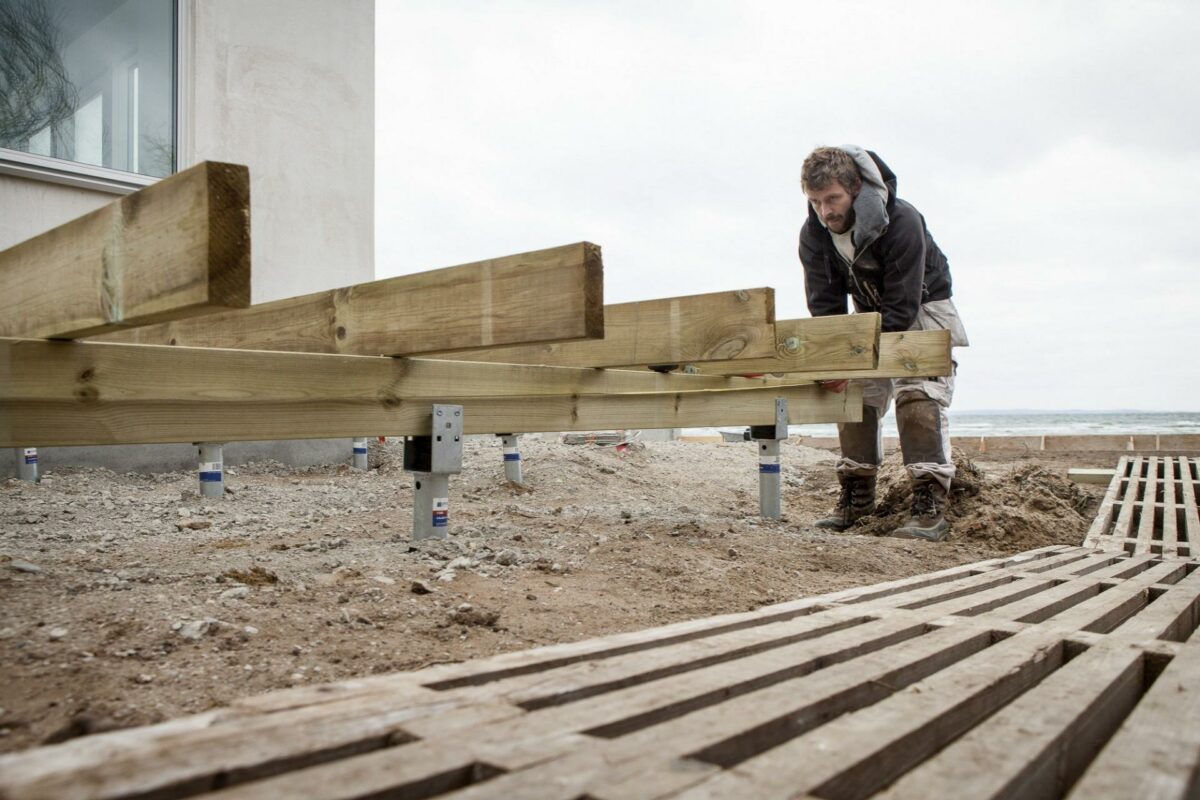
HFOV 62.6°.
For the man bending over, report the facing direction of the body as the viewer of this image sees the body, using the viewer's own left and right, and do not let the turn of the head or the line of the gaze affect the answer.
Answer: facing the viewer and to the left of the viewer

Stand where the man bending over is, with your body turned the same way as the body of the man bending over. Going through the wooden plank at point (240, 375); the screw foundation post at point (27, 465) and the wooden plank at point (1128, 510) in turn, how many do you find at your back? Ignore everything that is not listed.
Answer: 1

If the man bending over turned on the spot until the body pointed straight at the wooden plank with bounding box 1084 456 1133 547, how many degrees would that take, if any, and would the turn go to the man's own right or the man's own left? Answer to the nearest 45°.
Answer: approximately 180°

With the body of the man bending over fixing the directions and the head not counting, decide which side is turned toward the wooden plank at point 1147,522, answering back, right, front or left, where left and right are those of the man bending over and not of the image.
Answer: back

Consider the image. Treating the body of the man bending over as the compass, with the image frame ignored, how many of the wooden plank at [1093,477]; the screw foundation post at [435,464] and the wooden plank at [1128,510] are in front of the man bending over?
1

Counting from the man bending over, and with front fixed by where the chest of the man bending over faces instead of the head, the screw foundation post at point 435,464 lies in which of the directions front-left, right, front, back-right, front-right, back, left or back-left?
front

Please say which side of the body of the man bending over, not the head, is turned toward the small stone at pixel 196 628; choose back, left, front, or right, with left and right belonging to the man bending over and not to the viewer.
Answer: front

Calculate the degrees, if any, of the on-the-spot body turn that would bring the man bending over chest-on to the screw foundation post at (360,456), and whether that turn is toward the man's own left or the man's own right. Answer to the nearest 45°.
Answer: approximately 45° to the man's own right

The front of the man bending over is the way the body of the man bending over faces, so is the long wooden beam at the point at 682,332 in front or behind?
in front

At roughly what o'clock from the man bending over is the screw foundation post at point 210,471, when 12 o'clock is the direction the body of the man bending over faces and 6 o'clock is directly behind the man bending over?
The screw foundation post is roughly at 1 o'clock from the man bending over.

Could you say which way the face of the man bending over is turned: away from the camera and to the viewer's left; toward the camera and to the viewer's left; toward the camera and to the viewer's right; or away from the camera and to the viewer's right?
toward the camera and to the viewer's left

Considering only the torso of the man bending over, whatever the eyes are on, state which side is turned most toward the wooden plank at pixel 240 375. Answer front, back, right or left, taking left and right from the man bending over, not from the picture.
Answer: front

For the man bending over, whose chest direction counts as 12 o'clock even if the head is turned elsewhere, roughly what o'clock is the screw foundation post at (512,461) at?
The screw foundation post is roughly at 2 o'clock from the man bending over.

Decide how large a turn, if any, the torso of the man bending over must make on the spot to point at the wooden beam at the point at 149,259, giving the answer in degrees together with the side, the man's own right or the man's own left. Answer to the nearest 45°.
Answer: approximately 45° to the man's own left
